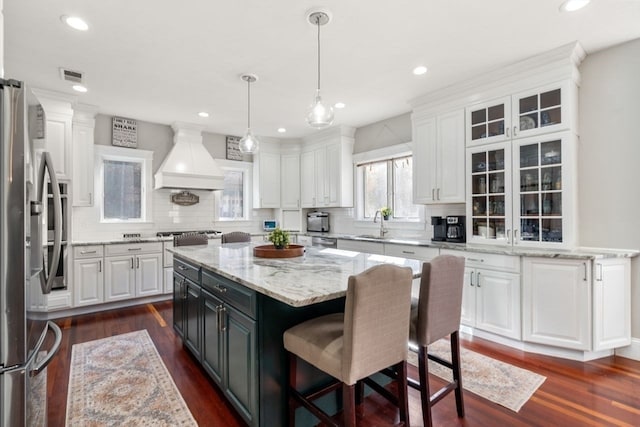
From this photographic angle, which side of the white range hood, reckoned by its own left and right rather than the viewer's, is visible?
front

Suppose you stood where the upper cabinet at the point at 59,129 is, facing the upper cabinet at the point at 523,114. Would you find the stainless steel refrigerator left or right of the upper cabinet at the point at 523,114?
right

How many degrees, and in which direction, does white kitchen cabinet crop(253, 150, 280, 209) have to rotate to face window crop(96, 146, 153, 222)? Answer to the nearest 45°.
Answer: approximately 90° to its right

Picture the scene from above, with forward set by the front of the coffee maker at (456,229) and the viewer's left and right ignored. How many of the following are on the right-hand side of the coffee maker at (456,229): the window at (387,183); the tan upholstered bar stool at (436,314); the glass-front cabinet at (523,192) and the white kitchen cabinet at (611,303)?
1

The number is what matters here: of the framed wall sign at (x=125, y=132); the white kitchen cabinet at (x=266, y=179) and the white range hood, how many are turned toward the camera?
3

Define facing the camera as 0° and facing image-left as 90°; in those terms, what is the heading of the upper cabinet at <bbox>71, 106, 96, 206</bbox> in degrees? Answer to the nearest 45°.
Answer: approximately 0°

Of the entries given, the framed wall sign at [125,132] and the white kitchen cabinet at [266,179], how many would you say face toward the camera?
2

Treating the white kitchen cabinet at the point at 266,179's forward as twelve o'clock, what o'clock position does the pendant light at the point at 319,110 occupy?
The pendant light is roughly at 12 o'clock from the white kitchen cabinet.

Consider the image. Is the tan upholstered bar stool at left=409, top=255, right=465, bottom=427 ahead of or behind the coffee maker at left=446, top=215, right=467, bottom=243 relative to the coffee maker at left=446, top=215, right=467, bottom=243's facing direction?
ahead

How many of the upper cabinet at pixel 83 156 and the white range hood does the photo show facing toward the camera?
2

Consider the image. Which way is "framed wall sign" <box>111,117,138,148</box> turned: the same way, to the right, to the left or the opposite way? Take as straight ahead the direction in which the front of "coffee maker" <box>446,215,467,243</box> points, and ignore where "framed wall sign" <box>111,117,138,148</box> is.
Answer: to the left
